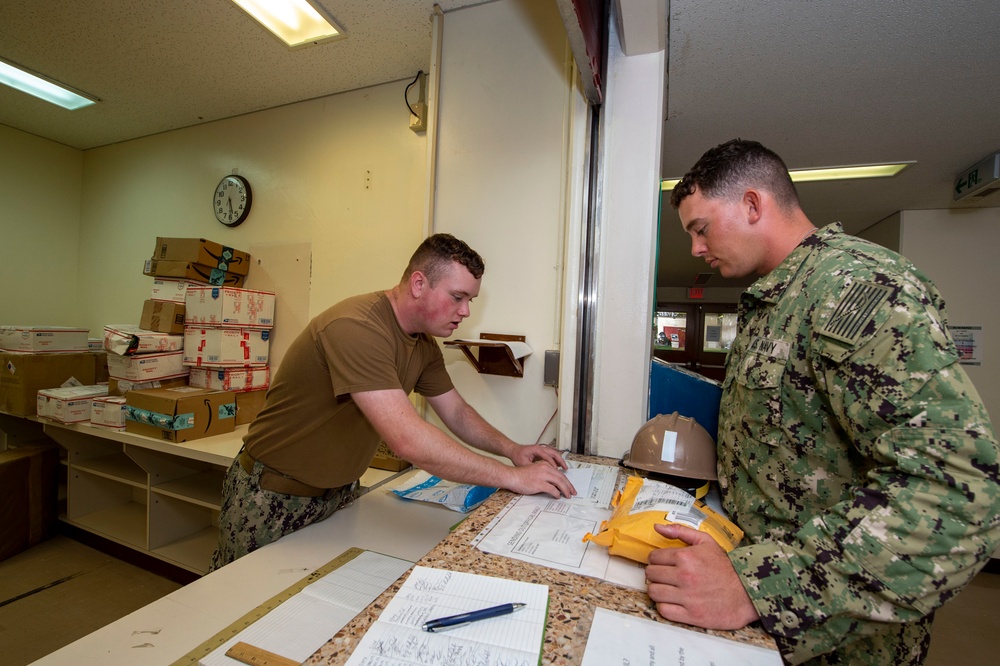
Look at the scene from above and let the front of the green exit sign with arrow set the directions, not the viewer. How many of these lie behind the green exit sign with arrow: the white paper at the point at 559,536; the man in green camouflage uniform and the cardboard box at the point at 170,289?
0

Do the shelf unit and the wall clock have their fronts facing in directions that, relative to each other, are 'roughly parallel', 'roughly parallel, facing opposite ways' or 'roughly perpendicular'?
roughly parallel

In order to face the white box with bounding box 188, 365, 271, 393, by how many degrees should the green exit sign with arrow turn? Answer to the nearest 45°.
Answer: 0° — it already faces it

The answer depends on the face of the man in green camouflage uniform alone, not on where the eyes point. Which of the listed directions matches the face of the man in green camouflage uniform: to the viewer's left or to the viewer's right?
to the viewer's left

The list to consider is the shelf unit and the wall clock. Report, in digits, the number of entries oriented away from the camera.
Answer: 0

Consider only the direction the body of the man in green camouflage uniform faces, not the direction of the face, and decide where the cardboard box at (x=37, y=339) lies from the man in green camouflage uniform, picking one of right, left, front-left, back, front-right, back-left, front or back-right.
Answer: front-right

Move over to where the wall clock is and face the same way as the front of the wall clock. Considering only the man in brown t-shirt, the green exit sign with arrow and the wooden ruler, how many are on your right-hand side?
0

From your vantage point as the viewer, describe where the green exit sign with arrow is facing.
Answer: facing the viewer and to the left of the viewer

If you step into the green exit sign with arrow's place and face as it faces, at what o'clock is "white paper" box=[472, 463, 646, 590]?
The white paper is roughly at 11 o'clock from the green exit sign with arrow.

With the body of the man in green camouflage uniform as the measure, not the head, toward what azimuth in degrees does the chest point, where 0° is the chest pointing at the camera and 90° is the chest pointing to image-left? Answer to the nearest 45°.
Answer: approximately 45°
